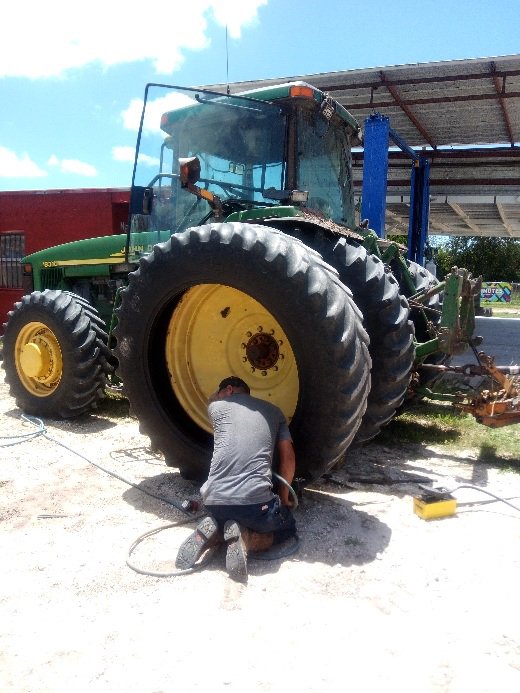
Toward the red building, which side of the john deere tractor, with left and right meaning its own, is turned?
front

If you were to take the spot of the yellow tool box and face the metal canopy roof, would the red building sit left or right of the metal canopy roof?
left

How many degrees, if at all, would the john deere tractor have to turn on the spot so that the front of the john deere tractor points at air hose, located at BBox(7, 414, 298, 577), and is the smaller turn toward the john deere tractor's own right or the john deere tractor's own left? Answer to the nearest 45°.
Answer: approximately 90° to the john deere tractor's own left

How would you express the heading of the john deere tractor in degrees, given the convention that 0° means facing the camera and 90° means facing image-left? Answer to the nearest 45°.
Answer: approximately 135°

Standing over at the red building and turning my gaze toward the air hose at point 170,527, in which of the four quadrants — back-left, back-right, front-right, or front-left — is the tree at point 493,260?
back-left

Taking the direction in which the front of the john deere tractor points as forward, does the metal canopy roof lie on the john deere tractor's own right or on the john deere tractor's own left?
on the john deere tractor's own right

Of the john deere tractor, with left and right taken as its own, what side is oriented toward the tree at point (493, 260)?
right

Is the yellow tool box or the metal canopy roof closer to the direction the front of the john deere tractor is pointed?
the metal canopy roof

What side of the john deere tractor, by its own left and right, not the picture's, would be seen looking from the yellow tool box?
back

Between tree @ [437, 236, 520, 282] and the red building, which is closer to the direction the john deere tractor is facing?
the red building

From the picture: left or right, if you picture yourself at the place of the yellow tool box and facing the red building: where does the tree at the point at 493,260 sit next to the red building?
right

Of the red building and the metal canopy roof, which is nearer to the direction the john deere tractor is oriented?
the red building
